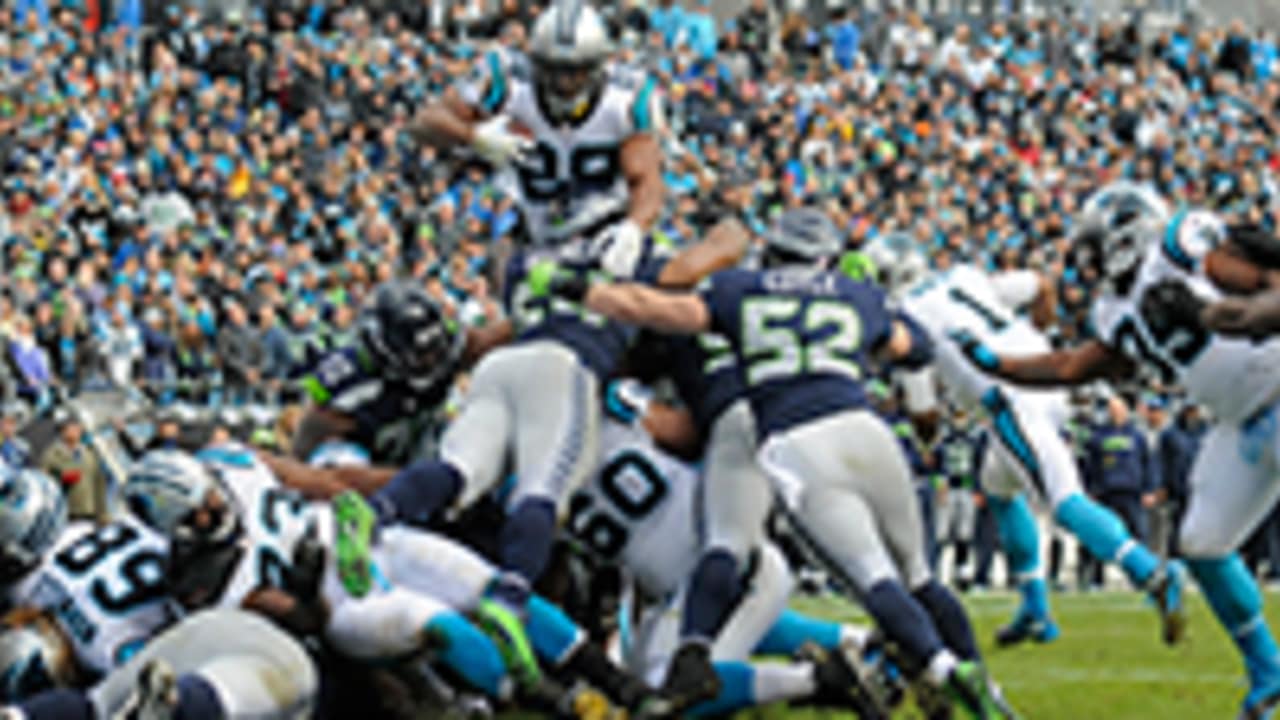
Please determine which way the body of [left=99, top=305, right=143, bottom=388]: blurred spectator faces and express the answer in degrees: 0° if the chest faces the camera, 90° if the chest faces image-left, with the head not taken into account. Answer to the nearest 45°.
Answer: approximately 0°

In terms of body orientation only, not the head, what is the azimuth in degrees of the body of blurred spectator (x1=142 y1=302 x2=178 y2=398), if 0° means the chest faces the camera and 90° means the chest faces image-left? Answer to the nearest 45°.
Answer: approximately 0°

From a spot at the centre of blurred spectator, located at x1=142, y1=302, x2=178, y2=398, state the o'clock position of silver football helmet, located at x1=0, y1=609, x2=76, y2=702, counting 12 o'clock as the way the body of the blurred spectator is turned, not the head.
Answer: The silver football helmet is roughly at 12 o'clock from the blurred spectator.

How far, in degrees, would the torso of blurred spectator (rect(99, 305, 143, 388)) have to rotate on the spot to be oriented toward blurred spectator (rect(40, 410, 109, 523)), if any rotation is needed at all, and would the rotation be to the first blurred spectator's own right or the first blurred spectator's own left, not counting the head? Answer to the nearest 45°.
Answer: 0° — they already face them

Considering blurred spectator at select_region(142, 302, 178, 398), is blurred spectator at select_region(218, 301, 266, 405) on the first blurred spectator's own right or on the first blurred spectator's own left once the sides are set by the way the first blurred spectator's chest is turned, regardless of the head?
on the first blurred spectator's own left

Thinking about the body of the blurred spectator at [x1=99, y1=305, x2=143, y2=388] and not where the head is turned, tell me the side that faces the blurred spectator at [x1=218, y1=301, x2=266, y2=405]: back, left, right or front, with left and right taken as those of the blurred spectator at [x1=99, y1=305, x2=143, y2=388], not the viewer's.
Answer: left

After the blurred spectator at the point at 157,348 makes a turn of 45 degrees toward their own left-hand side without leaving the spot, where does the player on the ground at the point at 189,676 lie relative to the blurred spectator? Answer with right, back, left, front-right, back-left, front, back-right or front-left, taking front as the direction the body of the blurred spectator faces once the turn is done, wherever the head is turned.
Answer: front-right

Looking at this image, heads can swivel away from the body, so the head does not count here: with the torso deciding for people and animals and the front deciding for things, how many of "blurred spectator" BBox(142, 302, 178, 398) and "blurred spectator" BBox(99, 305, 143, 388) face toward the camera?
2

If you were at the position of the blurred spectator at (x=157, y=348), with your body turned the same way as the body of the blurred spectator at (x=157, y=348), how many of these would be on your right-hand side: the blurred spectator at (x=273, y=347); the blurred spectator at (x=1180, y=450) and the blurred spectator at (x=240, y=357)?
0

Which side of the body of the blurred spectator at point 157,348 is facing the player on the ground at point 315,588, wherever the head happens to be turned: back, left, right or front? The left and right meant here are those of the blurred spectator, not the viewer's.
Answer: front

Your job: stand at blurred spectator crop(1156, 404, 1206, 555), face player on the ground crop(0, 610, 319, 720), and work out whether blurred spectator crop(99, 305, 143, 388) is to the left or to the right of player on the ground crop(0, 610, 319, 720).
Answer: right

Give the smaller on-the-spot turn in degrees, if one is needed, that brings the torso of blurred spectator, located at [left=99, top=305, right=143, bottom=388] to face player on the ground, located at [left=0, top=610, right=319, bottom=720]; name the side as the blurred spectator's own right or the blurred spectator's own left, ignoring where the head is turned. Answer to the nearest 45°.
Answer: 0° — they already face them

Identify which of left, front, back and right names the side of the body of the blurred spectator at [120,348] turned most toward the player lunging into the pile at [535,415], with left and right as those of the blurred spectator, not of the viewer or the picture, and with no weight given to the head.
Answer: front

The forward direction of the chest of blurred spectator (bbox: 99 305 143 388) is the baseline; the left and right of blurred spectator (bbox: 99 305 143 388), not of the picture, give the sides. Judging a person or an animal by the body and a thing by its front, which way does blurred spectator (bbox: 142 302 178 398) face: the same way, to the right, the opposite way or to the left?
the same way
